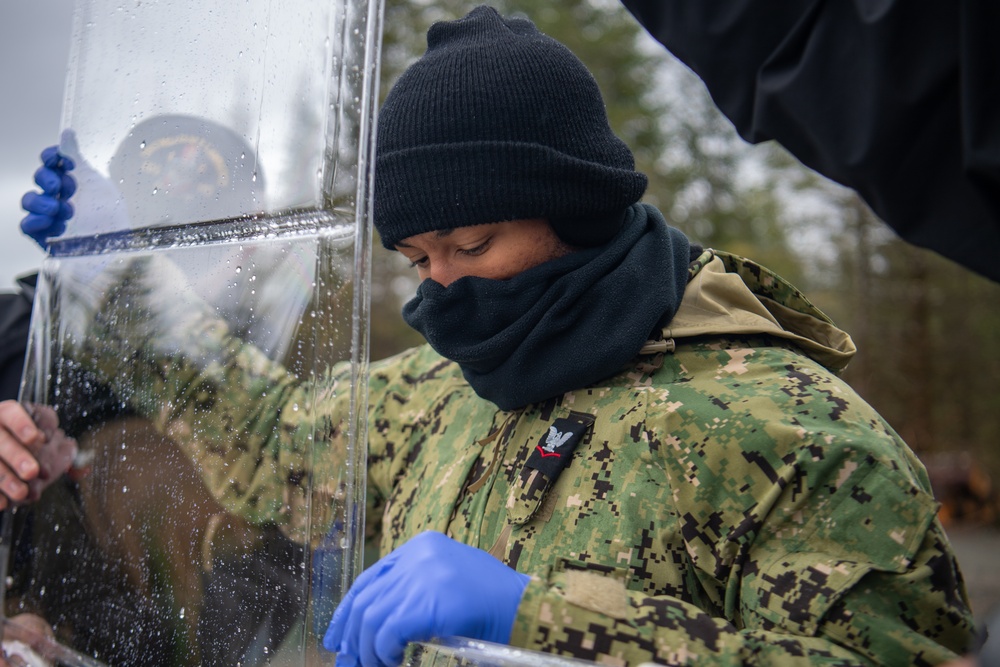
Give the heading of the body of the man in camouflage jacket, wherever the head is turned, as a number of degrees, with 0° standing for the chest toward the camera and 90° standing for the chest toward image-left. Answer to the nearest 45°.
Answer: approximately 45°

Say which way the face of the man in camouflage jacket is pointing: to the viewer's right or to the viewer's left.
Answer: to the viewer's left
